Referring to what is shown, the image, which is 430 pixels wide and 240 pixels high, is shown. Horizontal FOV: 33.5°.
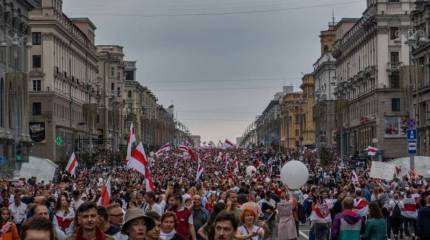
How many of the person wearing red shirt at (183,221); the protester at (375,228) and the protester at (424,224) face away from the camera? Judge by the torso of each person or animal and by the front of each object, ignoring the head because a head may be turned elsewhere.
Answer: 2

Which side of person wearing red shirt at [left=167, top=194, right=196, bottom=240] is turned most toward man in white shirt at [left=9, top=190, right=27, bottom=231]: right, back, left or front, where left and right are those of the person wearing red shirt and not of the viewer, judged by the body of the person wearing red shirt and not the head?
right

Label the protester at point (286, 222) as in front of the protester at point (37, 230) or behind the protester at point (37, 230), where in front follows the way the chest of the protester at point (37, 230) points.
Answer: behind

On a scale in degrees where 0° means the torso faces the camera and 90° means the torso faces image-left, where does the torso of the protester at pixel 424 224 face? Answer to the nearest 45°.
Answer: approximately 180°

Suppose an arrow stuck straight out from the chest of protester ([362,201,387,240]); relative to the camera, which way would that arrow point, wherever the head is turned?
away from the camera

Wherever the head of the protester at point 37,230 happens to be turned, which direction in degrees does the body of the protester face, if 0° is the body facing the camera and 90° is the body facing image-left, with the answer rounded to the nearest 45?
approximately 0°

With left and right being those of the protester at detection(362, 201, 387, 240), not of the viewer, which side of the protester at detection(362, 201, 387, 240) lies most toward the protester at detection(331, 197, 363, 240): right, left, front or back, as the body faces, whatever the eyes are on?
left
